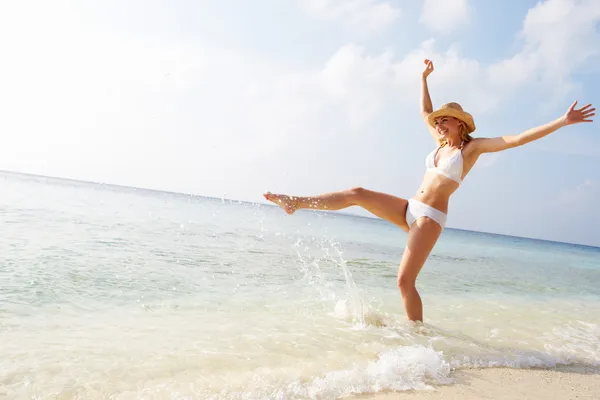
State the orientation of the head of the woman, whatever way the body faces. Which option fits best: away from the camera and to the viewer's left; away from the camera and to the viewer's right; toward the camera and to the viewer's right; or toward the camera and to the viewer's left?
toward the camera and to the viewer's left

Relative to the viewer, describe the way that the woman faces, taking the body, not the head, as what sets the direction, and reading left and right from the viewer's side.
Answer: facing the viewer and to the left of the viewer
